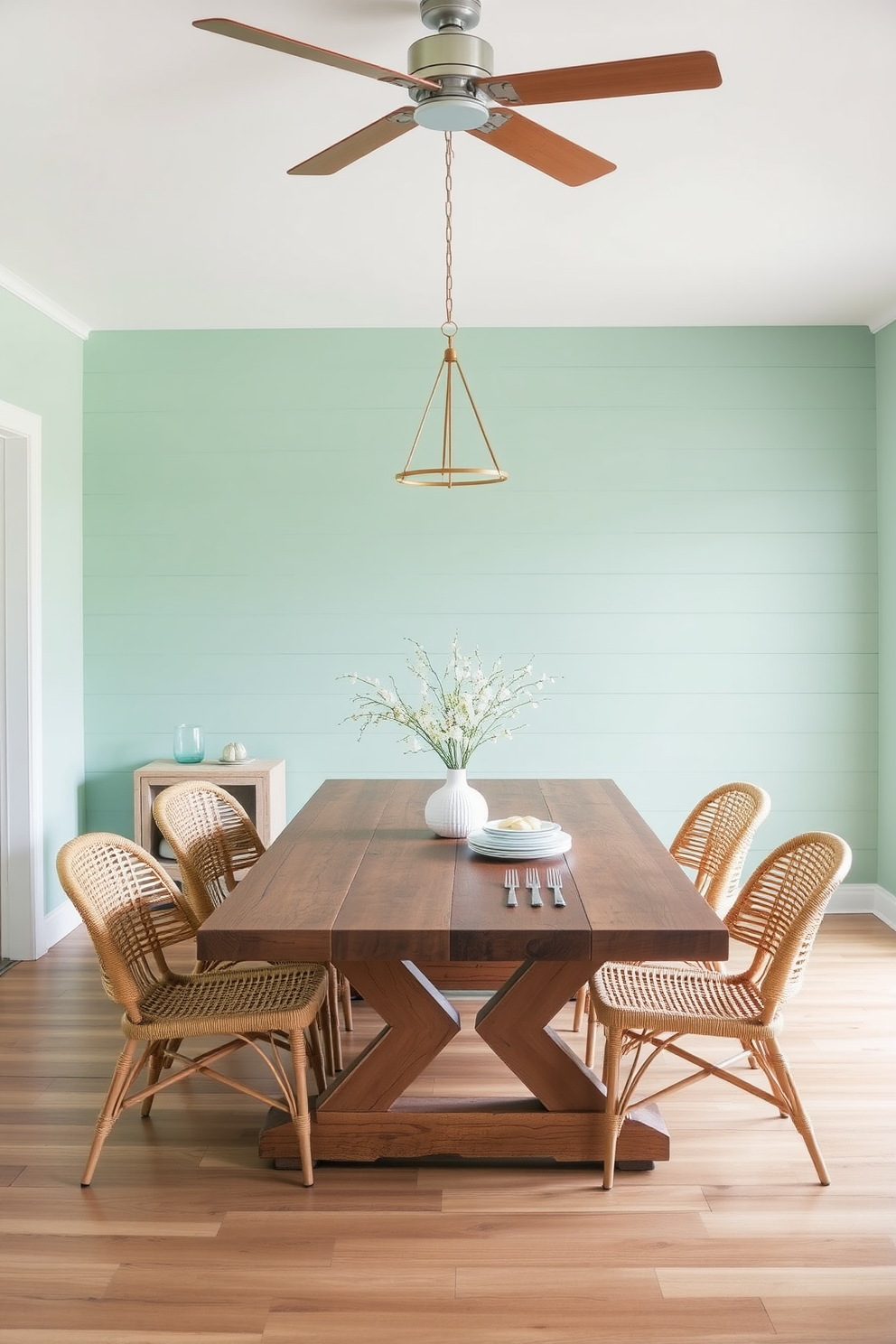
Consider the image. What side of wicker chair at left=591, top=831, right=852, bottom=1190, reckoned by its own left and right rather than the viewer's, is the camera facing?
left

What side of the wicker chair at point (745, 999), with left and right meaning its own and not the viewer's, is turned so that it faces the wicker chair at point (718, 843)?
right

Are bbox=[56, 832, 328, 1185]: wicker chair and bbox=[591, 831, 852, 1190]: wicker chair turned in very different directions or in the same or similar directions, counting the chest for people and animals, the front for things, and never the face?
very different directions

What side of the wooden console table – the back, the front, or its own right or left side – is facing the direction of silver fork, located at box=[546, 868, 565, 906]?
front

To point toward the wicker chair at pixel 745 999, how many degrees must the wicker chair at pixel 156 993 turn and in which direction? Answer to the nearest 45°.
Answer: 0° — it already faces it

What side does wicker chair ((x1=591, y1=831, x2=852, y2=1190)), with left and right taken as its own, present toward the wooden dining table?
front

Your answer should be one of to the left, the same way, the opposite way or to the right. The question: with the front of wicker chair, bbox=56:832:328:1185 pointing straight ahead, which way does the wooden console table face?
to the right

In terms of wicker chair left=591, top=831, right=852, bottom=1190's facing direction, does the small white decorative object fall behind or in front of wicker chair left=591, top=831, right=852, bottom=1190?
in front

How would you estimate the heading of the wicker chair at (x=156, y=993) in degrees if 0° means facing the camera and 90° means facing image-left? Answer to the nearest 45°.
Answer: approximately 270°

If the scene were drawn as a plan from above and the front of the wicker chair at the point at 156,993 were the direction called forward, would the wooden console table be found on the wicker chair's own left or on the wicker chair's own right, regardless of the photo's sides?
on the wicker chair's own left

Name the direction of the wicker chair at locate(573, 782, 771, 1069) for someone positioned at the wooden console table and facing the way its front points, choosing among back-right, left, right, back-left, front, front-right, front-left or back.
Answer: front-left

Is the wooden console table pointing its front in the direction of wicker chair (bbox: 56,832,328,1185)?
yes

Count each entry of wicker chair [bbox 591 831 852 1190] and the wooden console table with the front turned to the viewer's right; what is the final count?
0
